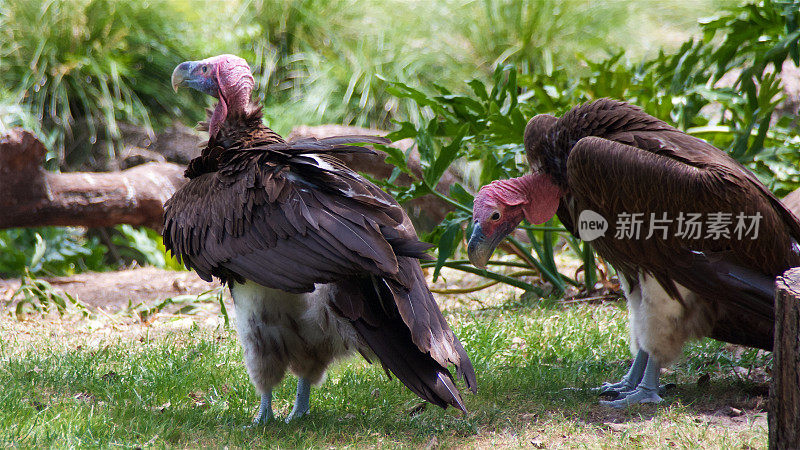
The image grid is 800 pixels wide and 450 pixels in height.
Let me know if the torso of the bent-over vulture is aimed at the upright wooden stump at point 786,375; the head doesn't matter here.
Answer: no

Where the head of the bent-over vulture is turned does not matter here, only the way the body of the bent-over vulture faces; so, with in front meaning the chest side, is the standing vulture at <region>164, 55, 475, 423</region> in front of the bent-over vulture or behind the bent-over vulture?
in front

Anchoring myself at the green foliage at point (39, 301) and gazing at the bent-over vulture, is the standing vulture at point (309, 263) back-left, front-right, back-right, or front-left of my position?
front-right

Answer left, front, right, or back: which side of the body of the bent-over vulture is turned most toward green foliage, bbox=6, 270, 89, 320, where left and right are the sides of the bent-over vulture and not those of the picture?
front

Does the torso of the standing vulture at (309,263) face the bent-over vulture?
no

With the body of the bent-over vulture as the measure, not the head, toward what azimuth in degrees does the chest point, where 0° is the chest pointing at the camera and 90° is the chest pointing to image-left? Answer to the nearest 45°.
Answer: approximately 90°

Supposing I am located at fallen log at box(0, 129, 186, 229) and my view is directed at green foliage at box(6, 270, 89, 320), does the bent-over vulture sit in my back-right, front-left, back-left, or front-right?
front-left

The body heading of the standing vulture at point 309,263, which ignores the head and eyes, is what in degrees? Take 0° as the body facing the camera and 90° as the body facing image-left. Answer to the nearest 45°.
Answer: approximately 90°

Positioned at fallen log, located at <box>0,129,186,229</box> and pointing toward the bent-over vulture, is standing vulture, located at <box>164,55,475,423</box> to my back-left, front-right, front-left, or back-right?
front-right

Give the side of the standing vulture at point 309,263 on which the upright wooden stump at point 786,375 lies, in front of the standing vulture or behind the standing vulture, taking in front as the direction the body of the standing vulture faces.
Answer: behind

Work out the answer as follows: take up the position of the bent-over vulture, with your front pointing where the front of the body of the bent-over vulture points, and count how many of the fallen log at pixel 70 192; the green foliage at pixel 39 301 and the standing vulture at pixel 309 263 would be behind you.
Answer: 0
